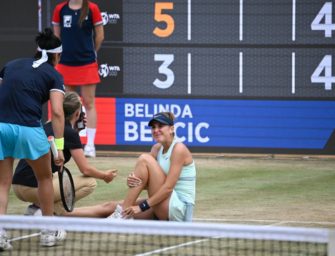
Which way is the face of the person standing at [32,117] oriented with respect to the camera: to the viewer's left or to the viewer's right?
to the viewer's right

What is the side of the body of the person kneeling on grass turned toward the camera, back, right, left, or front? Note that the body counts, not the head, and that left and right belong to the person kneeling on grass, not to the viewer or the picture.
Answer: right

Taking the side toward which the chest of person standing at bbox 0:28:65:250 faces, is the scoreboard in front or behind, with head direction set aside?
in front

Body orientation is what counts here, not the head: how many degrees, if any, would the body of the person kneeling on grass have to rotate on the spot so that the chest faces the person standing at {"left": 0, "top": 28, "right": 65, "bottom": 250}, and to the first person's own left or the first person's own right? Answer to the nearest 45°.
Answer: approximately 90° to the first person's own right

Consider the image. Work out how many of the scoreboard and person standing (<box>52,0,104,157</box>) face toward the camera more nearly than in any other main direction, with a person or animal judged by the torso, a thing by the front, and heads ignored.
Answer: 2

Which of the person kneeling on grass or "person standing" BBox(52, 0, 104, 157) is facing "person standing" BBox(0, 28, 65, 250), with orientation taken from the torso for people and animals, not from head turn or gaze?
"person standing" BBox(52, 0, 104, 157)

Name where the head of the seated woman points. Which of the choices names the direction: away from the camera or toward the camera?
toward the camera

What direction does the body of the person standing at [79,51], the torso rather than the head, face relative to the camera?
toward the camera

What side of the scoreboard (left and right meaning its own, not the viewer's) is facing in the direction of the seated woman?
front

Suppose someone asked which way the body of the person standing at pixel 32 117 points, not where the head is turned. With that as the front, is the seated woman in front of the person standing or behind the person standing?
in front

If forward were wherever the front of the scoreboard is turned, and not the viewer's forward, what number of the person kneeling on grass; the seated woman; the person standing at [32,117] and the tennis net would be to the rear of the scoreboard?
0

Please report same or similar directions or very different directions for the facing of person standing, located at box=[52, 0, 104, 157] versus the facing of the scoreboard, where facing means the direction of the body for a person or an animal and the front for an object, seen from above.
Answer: same or similar directions

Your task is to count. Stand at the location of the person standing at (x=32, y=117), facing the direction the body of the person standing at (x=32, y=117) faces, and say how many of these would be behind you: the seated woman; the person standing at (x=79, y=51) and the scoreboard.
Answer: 0
